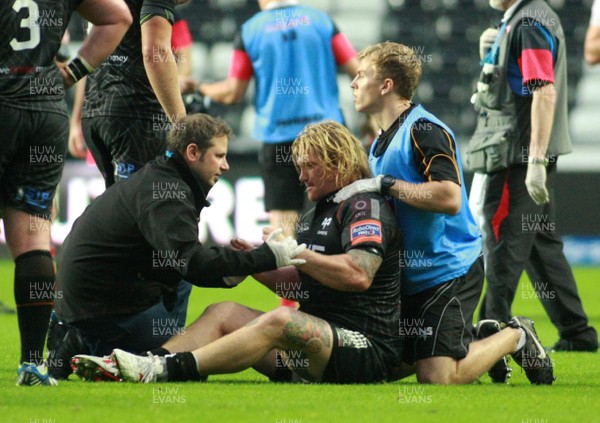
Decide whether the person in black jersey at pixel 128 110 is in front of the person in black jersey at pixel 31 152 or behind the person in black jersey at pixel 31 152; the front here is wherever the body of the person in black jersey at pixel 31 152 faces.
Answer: in front

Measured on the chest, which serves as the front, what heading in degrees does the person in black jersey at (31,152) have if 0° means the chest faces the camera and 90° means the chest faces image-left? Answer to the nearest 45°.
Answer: approximately 180°

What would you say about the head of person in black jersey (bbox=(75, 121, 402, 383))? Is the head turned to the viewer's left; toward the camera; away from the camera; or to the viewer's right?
to the viewer's left

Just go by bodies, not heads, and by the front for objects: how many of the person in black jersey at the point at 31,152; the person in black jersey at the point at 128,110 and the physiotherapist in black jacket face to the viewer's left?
0

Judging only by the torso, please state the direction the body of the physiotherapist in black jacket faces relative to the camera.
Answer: to the viewer's right

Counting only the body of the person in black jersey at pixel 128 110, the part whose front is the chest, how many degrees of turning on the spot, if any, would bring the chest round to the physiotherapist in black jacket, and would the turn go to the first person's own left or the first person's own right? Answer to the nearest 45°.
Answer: approximately 135° to the first person's own right

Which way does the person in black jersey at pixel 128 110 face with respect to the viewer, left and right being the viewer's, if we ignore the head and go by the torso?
facing away from the viewer and to the right of the viewer

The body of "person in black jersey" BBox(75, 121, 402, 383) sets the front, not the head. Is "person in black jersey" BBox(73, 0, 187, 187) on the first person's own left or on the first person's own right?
on the first person's own right

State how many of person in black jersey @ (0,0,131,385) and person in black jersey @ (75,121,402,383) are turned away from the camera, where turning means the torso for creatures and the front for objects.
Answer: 1
